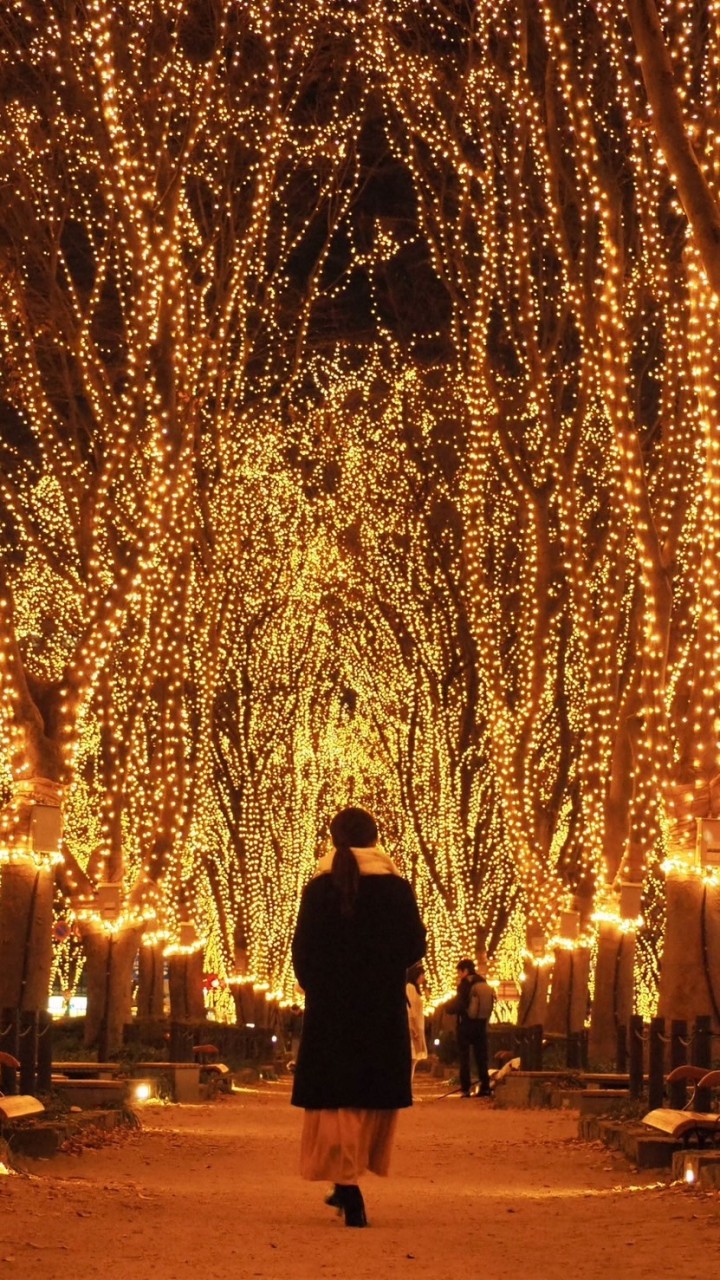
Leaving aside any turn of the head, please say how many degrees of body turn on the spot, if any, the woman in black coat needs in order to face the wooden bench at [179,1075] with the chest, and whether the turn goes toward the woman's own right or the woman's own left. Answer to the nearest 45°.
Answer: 0° — they already face it

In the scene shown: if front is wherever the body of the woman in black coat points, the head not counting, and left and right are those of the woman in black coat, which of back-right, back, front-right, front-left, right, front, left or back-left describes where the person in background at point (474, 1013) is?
front

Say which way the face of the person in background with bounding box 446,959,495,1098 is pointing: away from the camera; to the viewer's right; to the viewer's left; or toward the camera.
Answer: to the viewer's left

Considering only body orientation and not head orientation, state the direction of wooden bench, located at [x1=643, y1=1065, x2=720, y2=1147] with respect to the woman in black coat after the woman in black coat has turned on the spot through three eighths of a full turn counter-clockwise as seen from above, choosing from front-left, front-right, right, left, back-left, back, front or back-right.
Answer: back

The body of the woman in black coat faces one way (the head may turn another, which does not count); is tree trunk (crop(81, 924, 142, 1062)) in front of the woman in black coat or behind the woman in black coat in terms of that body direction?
in front

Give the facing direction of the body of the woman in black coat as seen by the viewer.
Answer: away from the camera

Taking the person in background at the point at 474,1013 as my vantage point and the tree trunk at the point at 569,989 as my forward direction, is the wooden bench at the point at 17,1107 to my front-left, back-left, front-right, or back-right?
back-right

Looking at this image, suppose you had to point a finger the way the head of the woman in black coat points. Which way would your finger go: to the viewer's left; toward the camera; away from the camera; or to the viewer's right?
away from the camera

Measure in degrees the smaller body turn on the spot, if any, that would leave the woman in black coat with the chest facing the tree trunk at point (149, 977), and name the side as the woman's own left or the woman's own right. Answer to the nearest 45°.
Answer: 0° — they already face it

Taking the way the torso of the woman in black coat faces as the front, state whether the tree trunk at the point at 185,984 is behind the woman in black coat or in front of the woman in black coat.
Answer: in front

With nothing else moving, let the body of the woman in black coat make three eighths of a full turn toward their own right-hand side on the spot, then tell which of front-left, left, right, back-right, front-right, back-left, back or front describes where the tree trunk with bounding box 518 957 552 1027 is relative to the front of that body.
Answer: back-left

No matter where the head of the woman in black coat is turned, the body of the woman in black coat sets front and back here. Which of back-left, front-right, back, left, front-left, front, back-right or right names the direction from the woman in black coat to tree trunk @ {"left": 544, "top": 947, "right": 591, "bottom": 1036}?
front

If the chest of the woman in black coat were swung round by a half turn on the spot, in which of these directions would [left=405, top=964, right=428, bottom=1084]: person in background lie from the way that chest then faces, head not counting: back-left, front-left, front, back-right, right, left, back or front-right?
back

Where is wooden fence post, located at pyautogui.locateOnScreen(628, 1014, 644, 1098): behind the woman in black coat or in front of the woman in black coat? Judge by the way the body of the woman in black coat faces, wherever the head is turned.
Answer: in front
